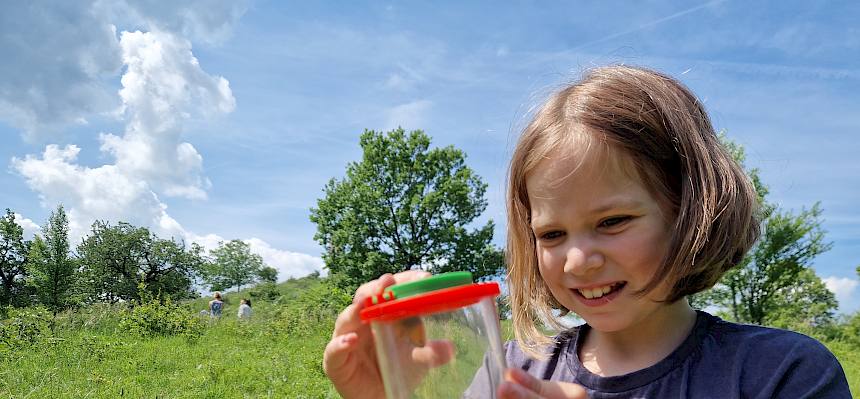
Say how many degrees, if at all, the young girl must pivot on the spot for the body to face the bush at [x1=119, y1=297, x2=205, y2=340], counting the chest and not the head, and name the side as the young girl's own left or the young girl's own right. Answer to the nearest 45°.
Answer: approximately 90° to the young girl's own right

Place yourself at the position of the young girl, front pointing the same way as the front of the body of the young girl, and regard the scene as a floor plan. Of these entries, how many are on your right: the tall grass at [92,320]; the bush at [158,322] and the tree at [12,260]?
3

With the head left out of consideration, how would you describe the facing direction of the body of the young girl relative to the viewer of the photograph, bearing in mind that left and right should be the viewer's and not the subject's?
facing the viewer and to the left of the viewer

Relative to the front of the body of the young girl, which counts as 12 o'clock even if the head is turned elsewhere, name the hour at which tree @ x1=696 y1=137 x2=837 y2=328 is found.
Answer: The tree is roughly at 5 o'clock from the young girl.

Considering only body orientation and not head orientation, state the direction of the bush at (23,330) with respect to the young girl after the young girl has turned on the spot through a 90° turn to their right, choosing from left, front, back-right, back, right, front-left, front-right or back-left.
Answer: front

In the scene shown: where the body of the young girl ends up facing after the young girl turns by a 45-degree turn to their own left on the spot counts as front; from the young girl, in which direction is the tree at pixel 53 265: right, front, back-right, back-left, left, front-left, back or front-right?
back-right

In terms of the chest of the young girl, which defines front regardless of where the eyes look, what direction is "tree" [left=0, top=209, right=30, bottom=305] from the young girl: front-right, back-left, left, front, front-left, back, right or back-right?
right

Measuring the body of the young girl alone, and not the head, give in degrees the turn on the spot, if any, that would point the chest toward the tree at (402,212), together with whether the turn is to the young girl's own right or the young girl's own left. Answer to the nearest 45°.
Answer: approximately 135° to the young girl's own right

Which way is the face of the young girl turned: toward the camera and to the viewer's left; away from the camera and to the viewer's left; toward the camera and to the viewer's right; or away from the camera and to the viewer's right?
toward the camera and to the viewer's left
